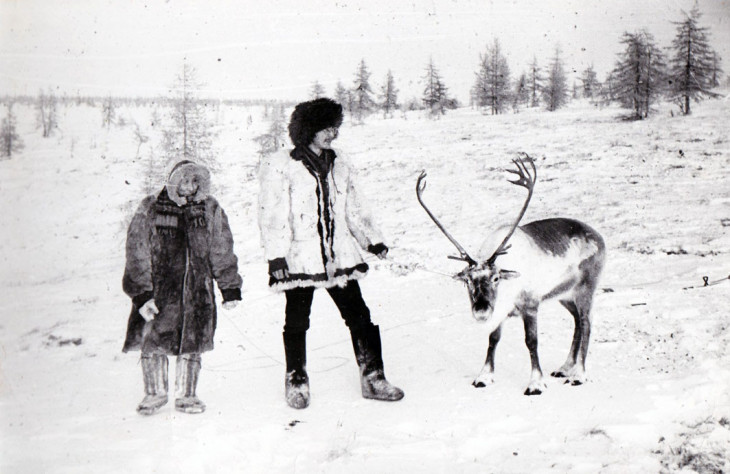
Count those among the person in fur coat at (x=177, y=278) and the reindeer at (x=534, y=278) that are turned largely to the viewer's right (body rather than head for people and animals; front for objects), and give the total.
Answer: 0

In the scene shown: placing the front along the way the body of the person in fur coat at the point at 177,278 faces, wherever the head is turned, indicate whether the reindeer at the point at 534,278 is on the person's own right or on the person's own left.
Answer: on the person's own left

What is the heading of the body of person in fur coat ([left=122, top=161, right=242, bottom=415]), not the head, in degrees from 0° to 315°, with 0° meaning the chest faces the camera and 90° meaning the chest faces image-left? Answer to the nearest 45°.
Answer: approximately 0°

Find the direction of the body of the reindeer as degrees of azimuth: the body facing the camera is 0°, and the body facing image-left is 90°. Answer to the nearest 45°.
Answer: approximately 45°

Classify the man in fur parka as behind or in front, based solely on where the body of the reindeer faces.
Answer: in front

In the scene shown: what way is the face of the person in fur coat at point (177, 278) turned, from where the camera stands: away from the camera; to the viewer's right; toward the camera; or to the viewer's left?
toward the camera
